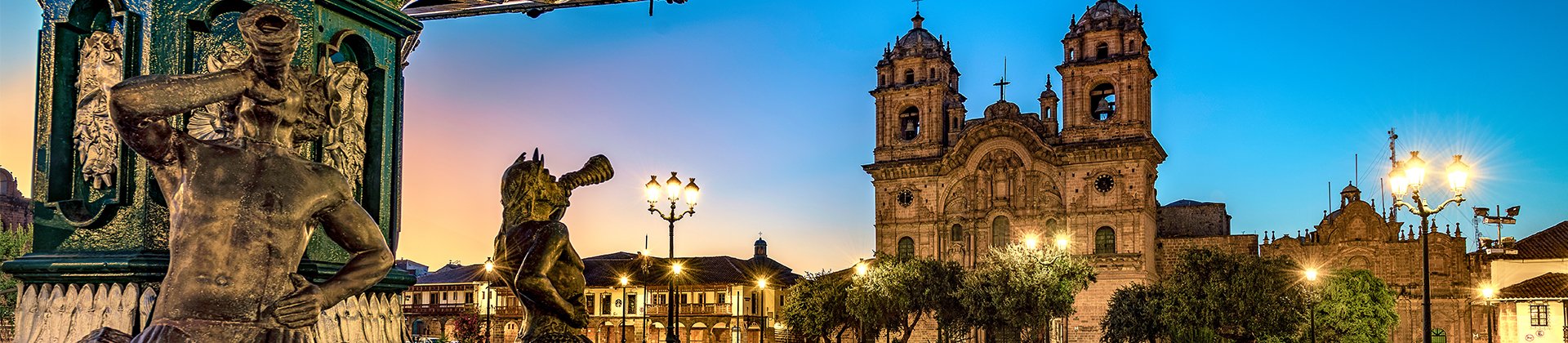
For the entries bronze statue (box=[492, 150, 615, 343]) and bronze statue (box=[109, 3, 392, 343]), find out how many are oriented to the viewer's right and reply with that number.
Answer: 1

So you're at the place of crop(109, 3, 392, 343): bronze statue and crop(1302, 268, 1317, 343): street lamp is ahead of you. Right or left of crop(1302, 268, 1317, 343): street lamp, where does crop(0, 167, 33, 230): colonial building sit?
left

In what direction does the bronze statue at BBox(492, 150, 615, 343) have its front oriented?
to the viewer's right

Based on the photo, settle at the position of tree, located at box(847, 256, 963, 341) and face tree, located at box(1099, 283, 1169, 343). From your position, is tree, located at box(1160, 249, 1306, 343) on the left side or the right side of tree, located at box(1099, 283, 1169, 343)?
right

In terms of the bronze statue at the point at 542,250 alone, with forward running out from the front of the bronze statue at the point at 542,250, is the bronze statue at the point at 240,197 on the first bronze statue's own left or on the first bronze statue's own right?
on the first bronze statue's own right

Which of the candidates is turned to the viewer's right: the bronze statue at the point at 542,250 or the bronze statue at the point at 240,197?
the bronze statue at the point at 542,250
